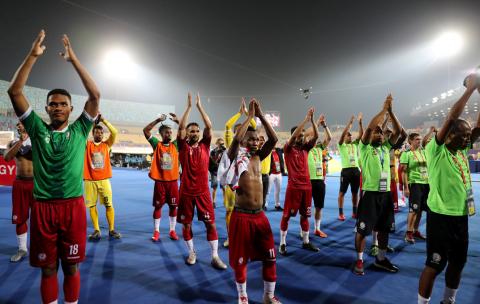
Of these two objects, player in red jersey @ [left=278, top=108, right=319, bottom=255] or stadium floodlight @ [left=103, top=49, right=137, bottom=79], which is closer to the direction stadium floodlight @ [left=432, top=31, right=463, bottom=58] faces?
the player in red jersey

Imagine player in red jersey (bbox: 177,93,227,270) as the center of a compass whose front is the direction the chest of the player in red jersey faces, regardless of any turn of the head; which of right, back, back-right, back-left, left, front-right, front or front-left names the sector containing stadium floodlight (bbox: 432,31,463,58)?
back-left

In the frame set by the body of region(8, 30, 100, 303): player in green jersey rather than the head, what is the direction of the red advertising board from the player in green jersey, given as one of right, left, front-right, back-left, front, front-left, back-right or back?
back

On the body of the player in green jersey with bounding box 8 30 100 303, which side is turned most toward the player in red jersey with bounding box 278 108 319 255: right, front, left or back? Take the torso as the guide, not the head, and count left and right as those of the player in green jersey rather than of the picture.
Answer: left

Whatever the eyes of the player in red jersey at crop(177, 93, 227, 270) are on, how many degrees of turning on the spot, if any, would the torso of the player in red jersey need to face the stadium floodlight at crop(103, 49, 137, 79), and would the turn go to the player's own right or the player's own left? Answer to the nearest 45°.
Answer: approximately 180°

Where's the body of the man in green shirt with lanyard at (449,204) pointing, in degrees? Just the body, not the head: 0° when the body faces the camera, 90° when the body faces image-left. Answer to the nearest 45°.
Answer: approximately 315°

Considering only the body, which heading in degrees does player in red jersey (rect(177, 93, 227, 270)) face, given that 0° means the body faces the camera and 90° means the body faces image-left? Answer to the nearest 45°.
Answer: approximately 0°
